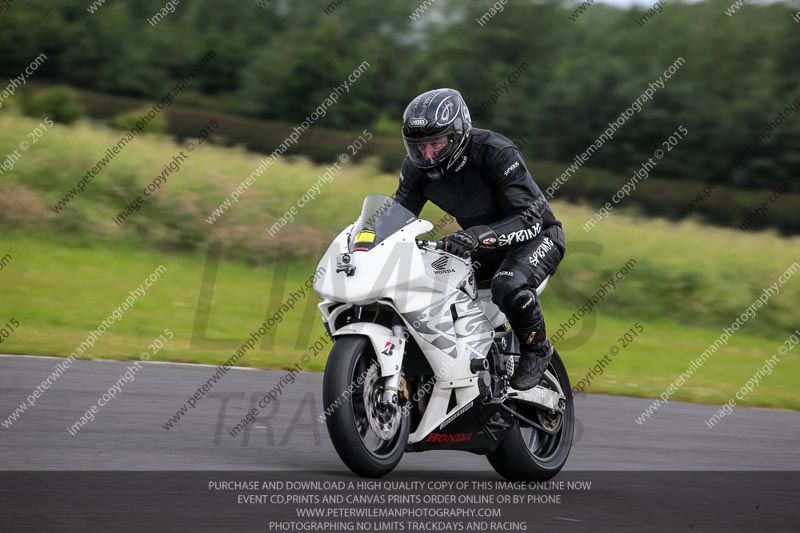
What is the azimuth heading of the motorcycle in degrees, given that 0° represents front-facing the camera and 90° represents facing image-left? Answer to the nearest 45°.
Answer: approximately 45°

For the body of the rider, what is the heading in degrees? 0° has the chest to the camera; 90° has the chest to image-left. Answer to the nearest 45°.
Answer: approximately 45°
